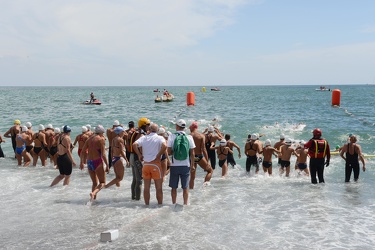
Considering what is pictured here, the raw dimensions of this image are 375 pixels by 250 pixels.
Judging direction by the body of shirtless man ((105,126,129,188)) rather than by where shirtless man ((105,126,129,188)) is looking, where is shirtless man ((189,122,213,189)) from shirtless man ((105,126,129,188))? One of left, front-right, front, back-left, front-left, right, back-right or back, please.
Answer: front-right

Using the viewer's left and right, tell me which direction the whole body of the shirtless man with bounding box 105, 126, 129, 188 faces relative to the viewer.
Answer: facing away from the viewer and to the right of the viewer

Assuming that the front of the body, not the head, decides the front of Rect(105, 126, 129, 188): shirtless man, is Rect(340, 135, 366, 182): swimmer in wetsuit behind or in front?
in front

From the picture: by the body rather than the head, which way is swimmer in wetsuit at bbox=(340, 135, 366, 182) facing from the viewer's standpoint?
away from the camera

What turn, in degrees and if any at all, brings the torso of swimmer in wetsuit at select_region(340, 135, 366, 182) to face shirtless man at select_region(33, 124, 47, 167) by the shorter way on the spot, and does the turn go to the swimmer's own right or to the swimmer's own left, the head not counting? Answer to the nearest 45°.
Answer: approximately 90° to the swimmer's own left
